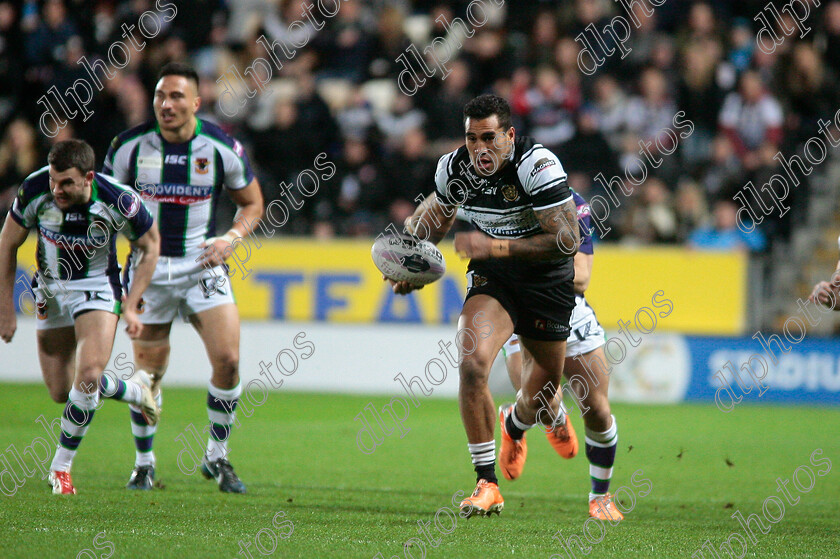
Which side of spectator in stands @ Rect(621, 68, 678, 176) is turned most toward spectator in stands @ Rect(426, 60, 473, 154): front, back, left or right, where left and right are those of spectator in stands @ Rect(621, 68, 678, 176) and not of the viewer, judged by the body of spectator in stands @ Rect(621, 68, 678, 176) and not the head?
right

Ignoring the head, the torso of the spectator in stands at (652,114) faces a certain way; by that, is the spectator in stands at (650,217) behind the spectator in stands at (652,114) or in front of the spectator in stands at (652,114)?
in front

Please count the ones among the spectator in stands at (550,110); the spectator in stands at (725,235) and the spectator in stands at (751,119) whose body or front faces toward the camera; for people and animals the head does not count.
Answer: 3

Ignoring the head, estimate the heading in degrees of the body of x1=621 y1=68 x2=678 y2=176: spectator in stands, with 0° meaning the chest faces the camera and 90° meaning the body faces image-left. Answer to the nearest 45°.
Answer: approximately 0°

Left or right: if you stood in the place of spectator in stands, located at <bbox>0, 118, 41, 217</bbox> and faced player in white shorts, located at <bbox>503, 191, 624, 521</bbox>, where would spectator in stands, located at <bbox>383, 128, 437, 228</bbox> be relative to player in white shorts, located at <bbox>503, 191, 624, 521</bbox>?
left

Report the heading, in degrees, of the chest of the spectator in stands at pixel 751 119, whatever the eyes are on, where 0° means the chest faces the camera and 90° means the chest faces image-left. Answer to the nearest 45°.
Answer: approximately 0°

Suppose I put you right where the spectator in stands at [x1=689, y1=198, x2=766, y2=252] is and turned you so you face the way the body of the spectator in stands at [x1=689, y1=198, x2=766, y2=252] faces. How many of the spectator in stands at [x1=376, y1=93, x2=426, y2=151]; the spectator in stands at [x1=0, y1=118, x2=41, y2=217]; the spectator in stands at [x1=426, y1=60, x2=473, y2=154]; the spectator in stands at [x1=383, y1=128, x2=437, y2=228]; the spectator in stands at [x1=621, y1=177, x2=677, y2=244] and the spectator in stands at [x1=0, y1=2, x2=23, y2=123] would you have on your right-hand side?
6

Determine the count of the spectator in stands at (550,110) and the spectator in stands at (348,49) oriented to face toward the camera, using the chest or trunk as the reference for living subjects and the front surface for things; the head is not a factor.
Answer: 2

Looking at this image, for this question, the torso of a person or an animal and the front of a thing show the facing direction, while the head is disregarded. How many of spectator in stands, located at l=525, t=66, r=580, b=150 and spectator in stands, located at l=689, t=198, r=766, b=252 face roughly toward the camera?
2
